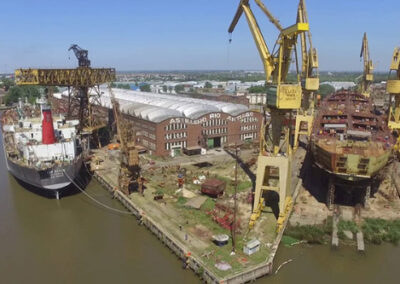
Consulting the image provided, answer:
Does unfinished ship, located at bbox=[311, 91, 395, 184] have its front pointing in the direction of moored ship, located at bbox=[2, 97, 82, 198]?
no

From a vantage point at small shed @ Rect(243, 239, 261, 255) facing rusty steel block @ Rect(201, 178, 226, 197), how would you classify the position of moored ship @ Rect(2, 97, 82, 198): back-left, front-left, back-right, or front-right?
front-left

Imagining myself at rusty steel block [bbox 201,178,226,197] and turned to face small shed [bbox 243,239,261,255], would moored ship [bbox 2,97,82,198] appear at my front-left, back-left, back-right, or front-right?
back-right

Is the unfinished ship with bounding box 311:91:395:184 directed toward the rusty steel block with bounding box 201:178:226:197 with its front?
no

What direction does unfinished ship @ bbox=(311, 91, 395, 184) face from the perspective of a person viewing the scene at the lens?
facing away from the viewer

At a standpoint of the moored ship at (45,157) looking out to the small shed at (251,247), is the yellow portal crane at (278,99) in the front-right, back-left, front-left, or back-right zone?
front-left

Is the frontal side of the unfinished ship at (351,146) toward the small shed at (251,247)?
no
